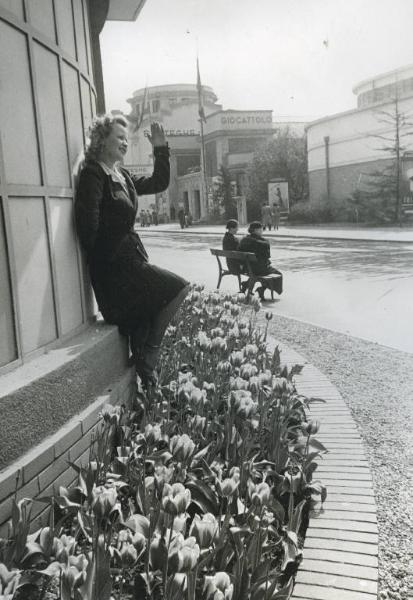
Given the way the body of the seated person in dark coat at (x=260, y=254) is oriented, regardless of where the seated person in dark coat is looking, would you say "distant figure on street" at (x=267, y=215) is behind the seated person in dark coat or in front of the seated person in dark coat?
in front

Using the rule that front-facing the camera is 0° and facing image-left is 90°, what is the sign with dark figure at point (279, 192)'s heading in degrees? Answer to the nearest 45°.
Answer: approximately 0°

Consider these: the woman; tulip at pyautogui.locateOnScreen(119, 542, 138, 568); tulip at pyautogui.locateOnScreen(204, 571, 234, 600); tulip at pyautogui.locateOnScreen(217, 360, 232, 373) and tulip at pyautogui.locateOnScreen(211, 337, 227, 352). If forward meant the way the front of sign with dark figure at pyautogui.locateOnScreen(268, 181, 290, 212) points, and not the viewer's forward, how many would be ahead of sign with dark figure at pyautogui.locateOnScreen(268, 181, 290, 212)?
5

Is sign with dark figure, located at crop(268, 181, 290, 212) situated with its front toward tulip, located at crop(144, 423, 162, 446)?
yes

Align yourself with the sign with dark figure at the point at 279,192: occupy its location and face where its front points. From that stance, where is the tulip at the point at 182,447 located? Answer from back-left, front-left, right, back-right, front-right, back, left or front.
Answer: front

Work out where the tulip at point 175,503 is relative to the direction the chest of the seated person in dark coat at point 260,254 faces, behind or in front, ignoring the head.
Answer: behind

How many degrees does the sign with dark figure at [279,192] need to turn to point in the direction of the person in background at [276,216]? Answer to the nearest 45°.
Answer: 0° — it already faces them

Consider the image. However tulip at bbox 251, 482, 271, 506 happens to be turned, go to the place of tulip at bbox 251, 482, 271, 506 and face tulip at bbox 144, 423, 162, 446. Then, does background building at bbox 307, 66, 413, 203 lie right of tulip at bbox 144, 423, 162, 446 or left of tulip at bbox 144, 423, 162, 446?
right

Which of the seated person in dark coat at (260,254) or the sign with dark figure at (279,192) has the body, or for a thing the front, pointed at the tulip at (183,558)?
the sign with dark figure

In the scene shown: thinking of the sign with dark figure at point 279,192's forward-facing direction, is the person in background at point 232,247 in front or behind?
in front

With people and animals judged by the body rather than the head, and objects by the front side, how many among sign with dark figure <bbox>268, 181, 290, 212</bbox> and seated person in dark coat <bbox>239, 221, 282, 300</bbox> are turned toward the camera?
1

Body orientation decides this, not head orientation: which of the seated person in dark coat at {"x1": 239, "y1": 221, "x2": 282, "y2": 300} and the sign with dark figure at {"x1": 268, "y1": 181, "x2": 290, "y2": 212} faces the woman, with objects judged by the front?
the sign with dark figure

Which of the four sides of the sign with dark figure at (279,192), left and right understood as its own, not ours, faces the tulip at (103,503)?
front

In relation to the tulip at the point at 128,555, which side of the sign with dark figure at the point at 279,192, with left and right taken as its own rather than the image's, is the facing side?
front

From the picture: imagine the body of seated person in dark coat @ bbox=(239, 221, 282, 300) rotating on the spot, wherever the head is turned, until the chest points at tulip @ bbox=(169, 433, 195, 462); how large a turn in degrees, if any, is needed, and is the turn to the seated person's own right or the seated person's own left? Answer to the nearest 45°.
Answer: approximately 135° to the seated person's own right

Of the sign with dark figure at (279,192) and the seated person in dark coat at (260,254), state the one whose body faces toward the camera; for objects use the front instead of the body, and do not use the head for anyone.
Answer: the sign with dark figure

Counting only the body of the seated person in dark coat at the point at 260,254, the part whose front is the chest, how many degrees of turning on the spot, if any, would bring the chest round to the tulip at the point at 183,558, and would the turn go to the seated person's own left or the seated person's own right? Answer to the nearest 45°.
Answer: approximately 135° to the seated person's own right
